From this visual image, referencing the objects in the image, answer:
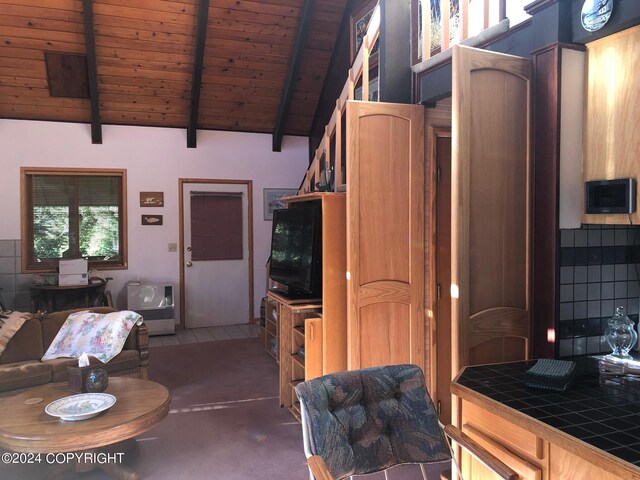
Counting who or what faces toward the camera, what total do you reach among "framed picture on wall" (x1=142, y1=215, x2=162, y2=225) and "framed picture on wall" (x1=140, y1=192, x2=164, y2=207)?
2

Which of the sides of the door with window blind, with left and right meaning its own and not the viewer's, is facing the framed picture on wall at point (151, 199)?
right

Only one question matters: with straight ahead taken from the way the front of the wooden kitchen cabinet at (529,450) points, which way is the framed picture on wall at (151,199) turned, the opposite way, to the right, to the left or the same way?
to the left

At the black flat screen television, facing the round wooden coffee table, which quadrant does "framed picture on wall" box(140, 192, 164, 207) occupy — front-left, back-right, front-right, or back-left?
back-right

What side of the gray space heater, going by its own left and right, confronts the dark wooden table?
right

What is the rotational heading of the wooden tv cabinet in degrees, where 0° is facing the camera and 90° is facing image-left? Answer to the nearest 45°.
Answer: approximately 45°
